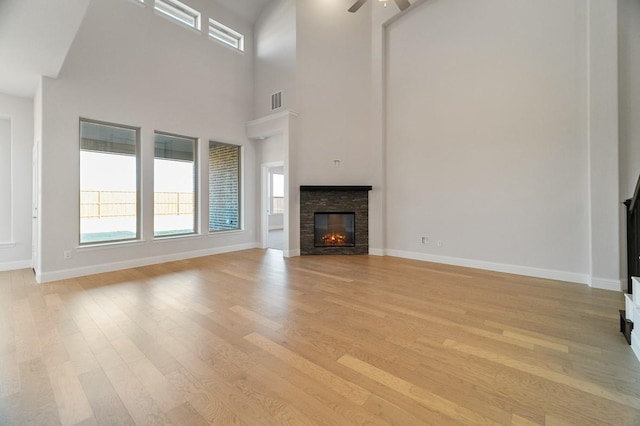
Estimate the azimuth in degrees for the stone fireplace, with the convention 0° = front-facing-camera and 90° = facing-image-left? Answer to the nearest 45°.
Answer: approximately 0°

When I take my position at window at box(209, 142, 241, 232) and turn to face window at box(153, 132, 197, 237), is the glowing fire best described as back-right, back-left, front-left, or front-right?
back-left

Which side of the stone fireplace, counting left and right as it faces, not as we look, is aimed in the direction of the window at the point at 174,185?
right

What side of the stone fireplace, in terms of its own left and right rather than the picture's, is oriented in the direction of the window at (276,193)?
back

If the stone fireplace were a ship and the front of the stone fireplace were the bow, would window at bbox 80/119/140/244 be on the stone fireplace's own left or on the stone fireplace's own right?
on the stone fireplace's own right

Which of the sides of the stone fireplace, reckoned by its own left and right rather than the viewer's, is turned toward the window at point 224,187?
right
